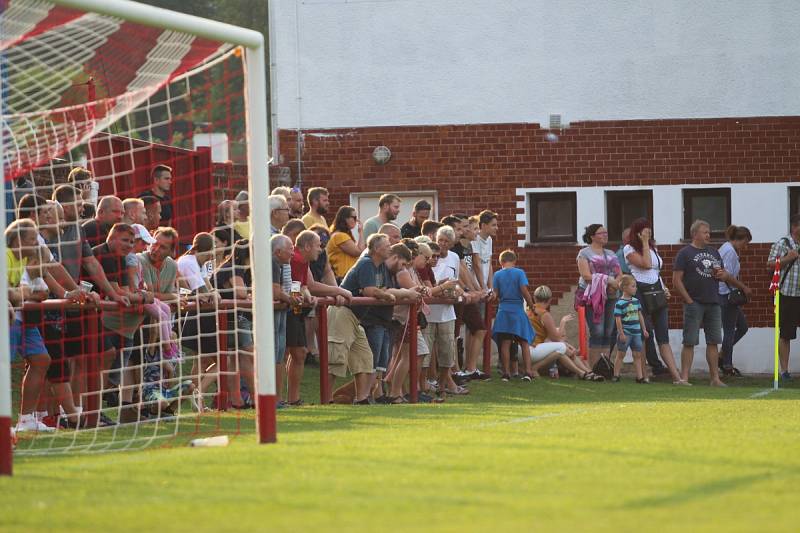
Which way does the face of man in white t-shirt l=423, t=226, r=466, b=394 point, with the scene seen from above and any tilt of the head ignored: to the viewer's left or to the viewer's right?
to the viewer's left

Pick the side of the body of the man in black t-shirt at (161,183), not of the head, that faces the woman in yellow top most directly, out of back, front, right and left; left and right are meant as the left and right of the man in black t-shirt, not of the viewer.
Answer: left

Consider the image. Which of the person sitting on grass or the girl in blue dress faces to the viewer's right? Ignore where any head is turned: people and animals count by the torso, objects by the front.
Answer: the person sitting on grass

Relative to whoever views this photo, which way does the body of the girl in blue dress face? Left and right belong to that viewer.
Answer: facing away from the viewer

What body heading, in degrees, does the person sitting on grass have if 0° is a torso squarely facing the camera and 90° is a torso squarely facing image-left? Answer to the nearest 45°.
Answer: approximately 270°

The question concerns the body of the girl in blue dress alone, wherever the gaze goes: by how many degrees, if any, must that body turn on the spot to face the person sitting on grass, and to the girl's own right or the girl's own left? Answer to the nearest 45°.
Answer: approximately 45° to the girl's own right

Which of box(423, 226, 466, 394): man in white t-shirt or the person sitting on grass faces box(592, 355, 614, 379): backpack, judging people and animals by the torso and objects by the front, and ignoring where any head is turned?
the person sitting on grass
